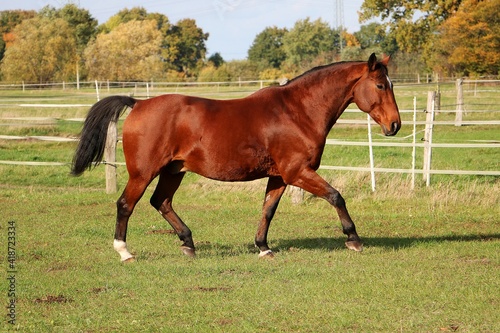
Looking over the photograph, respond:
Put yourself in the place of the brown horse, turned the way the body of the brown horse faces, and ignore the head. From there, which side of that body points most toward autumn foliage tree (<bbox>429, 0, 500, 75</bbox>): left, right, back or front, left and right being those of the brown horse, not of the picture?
left

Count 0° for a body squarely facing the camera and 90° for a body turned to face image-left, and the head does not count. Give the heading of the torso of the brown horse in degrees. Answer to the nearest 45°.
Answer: approximately 270°

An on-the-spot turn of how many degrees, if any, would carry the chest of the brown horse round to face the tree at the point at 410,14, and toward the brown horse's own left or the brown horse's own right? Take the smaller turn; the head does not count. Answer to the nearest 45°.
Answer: approximately 90° to the brown horse's own left
